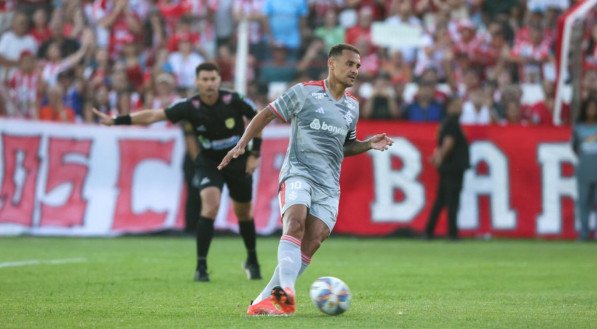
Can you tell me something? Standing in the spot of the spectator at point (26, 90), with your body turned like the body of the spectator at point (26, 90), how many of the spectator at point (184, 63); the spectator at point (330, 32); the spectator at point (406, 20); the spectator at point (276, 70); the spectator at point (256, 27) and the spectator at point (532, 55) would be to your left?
6

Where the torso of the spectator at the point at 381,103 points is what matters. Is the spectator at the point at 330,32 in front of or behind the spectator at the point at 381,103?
behind

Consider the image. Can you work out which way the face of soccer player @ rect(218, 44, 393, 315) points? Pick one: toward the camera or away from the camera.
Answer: toward the camera

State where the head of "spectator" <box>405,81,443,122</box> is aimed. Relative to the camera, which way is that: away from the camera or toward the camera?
toward the camera

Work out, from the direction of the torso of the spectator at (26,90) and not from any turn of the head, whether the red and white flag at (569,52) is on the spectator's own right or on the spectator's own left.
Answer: on the spectator's own left

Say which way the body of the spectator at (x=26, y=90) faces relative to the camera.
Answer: toward the camera

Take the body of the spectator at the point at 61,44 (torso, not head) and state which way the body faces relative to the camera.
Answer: toward the camera

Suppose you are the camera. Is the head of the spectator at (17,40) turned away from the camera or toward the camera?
toward the camera

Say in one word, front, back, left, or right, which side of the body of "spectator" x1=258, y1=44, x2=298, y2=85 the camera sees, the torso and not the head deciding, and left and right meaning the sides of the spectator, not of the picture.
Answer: front

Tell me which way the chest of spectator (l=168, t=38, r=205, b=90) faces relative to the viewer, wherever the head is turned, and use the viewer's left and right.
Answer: facing the viewer

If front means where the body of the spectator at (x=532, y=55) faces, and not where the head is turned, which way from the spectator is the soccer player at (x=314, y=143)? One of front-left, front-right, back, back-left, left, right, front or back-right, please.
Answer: front

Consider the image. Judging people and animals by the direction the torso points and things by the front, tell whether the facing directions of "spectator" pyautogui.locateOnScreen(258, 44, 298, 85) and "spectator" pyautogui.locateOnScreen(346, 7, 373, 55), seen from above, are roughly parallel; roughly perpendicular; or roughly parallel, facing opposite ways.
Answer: roughly parallel

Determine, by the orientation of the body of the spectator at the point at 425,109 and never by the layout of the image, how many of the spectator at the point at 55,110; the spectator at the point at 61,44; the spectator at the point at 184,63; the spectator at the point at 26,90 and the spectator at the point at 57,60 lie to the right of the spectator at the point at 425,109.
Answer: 5

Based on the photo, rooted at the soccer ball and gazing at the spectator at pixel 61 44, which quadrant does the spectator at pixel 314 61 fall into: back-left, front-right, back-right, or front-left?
front-right
